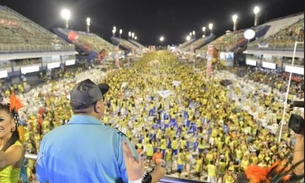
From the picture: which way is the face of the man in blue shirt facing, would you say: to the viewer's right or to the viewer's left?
to the viewer's right

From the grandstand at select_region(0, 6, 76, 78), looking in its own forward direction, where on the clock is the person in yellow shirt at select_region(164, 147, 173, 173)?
The person in yellow shirt is roughly at 1 o'clock from the grandstand.
